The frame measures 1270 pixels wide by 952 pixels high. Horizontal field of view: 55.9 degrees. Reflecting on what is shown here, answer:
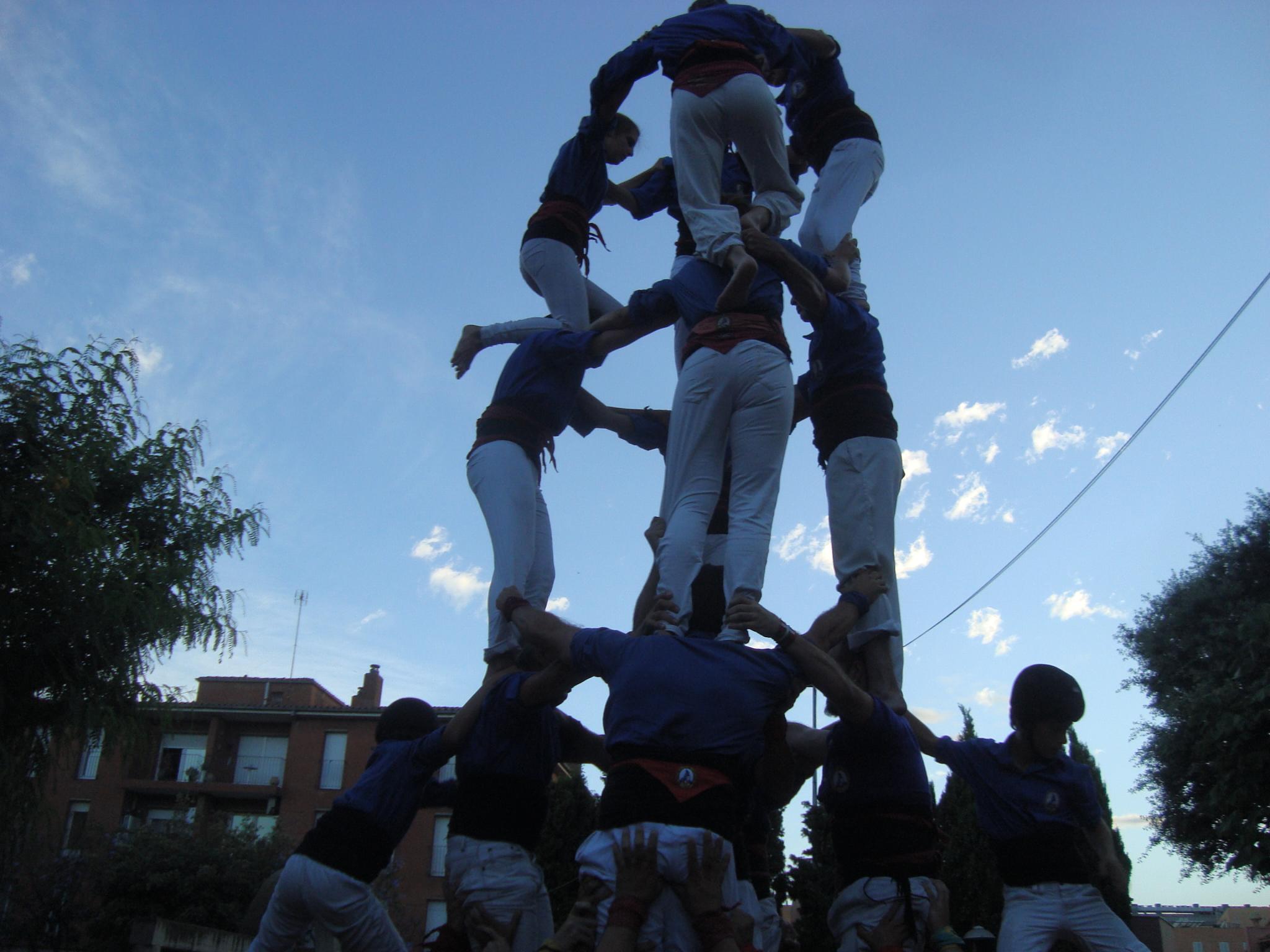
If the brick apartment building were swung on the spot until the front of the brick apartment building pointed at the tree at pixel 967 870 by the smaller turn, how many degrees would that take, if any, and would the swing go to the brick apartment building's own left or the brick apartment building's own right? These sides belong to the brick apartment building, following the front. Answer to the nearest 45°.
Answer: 0° — it already faces it

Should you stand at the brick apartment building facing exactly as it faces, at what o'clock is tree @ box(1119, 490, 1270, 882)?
The tree is roughly at 11 o'clock from the brick apartment building.

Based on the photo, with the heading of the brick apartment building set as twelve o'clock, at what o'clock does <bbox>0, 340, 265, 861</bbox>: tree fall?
The tree is roughly at 12 o'clock from the brick apartment building.

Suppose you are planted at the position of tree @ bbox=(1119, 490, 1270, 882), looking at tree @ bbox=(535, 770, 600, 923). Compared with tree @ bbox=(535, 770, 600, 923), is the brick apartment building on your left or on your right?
right

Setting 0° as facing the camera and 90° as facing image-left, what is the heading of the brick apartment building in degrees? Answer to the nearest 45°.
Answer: approximately 0°

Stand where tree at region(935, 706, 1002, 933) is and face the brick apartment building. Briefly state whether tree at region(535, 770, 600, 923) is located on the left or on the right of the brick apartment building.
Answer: left
